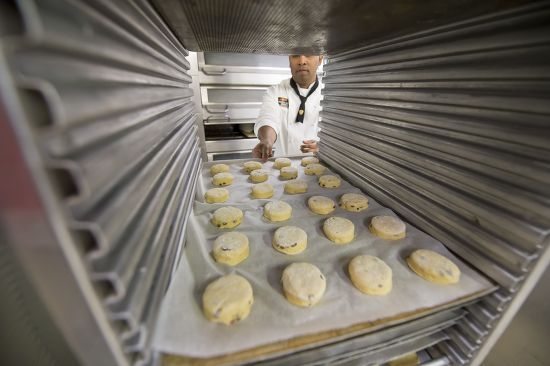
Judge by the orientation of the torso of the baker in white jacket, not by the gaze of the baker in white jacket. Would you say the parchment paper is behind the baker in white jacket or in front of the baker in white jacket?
in front

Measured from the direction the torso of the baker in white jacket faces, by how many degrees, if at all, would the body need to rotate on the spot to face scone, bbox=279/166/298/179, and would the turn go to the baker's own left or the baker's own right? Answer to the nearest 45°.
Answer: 0° — they already face it

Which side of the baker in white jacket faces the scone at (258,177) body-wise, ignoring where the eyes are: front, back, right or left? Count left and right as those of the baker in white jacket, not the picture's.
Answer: front

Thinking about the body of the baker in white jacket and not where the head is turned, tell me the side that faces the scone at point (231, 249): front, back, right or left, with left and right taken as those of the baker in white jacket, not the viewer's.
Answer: front

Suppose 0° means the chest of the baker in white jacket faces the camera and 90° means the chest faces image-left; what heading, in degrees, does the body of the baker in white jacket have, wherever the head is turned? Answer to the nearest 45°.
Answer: approximately 0°

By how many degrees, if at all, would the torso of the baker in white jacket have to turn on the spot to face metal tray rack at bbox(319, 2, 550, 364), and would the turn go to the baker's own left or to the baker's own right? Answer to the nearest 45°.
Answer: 0° — they already face it

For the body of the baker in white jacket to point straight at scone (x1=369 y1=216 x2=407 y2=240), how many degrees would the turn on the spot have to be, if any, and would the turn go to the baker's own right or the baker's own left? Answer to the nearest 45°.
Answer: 0° — they already face it

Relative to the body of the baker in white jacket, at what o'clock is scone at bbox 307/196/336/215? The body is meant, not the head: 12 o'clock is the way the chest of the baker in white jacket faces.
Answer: The scone is roughly at 12 o'clock from the baker in white jacket.

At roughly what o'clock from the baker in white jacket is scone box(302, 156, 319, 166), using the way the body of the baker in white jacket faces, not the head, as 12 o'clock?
The scone is roughly at 12 o'clock from the baker in white jacket.
